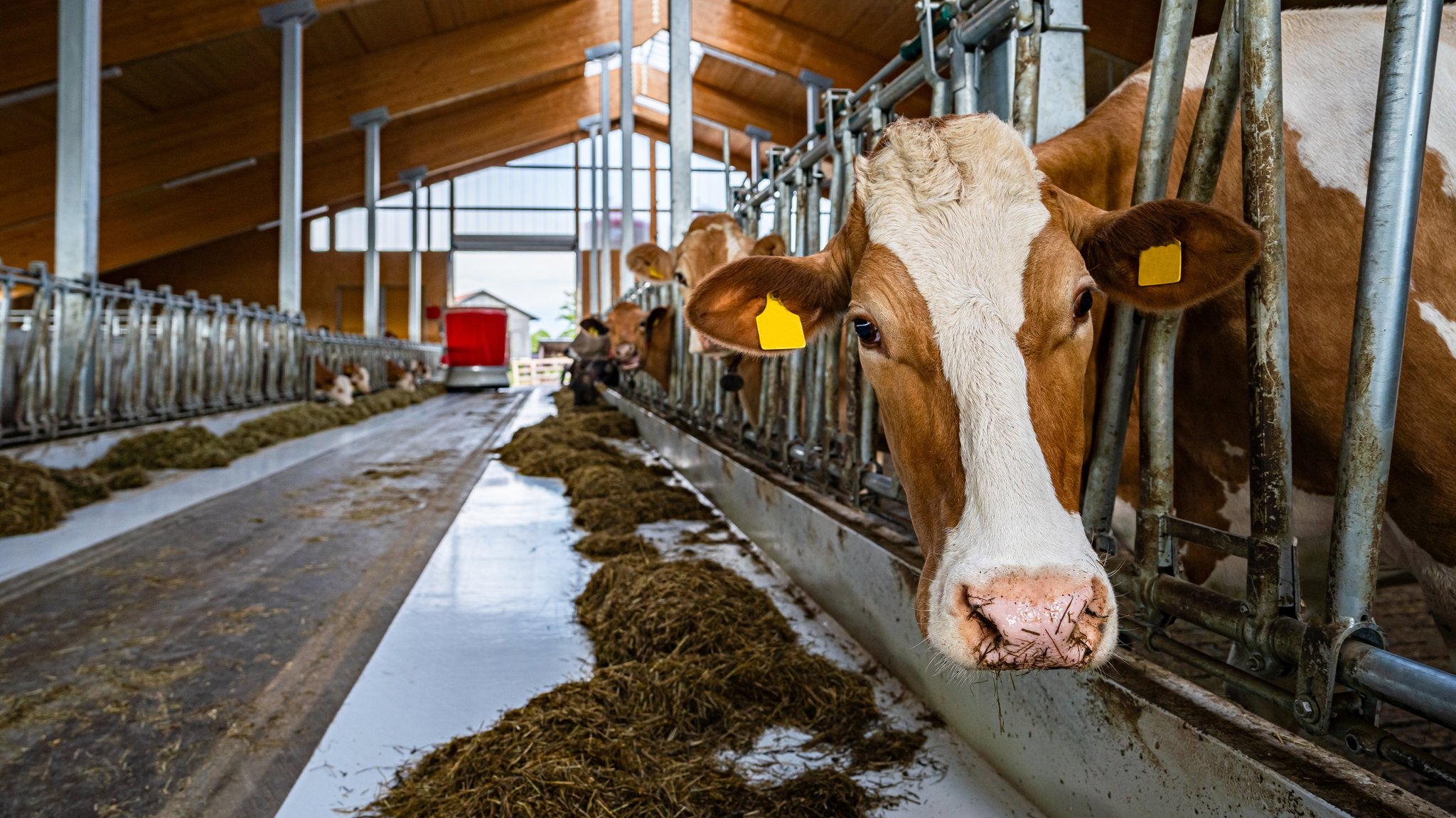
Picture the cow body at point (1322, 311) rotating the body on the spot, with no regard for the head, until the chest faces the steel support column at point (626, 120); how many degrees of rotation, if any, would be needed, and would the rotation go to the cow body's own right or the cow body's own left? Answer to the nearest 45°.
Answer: approximately 45° to the cow body's own right

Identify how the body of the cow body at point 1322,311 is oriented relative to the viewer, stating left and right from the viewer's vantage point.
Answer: facing to the left of the viewer

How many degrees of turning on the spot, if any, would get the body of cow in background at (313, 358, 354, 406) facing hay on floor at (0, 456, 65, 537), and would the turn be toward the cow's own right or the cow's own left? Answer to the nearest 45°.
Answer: approximately 90° to the cow's own right

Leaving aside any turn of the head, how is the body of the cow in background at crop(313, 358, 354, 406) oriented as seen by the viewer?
to the viewer's right

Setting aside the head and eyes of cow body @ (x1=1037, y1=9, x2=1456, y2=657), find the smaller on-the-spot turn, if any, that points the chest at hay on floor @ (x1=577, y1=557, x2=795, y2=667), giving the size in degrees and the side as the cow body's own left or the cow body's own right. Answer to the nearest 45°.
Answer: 0° — it already faces it

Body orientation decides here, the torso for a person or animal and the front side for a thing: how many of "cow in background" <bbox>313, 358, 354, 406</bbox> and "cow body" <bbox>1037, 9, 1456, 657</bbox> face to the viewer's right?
1

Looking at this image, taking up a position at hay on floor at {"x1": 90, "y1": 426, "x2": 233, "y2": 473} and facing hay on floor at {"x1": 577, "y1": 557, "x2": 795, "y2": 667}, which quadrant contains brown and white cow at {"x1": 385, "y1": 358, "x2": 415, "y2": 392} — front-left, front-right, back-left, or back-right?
back-left

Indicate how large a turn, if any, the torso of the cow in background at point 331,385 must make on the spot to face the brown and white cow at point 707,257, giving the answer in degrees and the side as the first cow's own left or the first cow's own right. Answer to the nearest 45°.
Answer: approximately 90° to the first cow's own right

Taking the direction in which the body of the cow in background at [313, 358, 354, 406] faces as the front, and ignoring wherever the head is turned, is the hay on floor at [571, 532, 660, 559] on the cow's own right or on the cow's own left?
on the cow's own right
